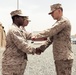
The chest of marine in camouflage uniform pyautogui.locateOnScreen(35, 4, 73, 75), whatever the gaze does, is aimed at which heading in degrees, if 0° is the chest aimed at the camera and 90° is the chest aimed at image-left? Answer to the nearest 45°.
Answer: approximately 90°

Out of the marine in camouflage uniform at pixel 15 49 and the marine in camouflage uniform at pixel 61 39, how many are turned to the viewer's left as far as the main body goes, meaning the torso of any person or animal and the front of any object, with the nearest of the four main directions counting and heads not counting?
1

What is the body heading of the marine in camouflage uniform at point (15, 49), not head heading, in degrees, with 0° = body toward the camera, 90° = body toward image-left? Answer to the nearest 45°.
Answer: approximately 270°

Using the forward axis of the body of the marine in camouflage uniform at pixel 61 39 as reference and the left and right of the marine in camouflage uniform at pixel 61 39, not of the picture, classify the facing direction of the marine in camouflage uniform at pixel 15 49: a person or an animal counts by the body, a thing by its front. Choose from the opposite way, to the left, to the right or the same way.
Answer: the opposite way

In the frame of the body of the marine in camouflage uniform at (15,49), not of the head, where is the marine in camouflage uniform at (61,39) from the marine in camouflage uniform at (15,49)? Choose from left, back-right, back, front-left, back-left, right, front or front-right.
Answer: front

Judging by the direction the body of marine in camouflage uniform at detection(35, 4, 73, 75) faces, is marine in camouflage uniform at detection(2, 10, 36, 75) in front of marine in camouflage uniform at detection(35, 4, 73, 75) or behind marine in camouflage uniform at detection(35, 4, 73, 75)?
in front
